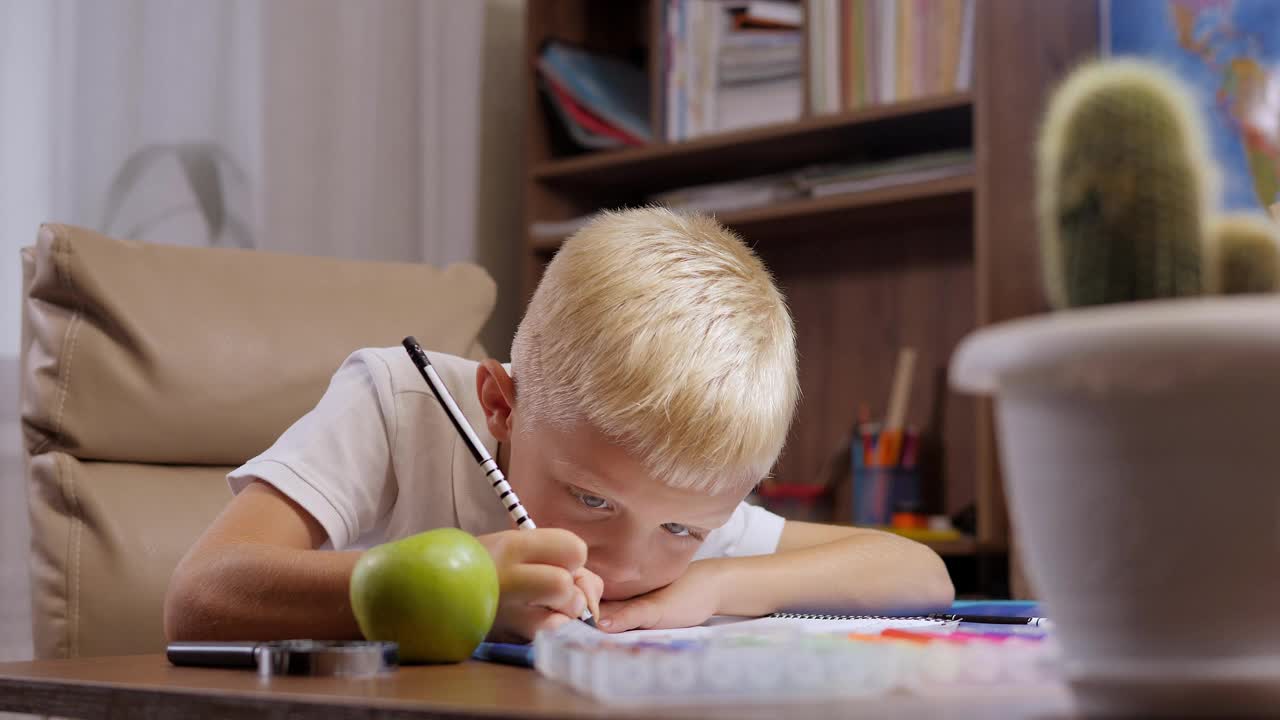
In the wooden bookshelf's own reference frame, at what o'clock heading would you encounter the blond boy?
The blond boy is roughly at 11 o'clock from the wooden bookshelf.

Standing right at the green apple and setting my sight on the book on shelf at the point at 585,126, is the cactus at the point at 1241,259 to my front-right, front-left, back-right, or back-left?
back-right

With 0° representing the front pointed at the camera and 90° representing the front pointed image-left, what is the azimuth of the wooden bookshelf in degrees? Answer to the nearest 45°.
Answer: approximately 45°

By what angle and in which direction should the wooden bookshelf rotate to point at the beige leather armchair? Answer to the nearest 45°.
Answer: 0° — it already faces it

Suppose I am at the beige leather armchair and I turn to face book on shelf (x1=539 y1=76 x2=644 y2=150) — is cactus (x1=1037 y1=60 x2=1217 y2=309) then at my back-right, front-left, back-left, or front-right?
back-right
